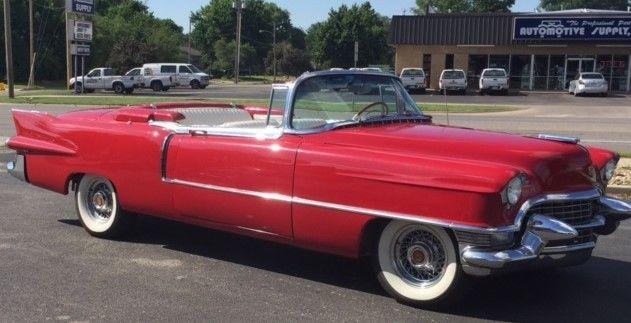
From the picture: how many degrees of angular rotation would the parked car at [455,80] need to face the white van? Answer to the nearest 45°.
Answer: approximately 90° to its left

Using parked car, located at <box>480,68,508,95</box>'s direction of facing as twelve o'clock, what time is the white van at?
The white van is roughly at 9 o'clock from the parked car.

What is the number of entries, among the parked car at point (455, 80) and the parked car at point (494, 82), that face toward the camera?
0

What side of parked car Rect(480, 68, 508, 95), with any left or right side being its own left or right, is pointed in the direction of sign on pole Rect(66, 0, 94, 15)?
left

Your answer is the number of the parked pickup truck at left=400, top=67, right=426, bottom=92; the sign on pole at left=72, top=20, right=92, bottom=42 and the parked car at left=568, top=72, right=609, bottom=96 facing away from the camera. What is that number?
2

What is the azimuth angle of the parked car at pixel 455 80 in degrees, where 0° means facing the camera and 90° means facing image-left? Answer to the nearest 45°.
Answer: approximately 180°

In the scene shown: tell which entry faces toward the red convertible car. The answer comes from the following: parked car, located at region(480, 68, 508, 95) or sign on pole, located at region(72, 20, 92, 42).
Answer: the sign on pole

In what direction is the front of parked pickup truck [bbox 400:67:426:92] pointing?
away from the camera

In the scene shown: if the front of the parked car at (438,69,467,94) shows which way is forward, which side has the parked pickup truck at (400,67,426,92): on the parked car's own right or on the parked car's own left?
on the parked car's own left

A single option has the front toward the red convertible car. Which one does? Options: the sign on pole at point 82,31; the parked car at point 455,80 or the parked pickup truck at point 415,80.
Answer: the sign on pole

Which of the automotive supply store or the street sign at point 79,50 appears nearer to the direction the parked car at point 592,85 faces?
the automotive supply store

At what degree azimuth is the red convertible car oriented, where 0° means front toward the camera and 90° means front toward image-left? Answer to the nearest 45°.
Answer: approximately 315°
